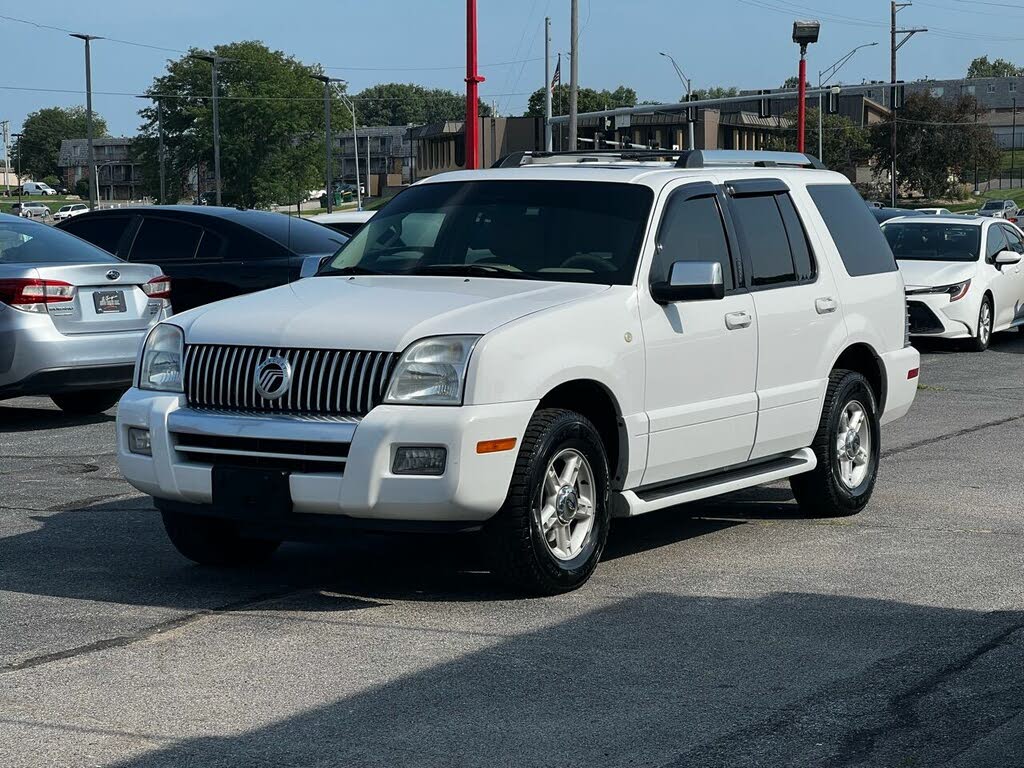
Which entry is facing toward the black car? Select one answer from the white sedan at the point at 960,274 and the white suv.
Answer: the white sedan

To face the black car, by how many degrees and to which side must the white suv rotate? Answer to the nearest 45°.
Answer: approximately 135° to its right

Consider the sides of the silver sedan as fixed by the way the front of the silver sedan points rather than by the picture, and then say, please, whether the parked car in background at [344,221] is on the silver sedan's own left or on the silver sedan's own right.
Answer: on the silver sedan's own right

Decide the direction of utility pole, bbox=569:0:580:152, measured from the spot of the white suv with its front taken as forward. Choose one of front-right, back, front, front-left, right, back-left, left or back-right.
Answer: back-right

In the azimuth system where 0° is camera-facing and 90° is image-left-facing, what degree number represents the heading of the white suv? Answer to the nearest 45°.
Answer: approximately 45°

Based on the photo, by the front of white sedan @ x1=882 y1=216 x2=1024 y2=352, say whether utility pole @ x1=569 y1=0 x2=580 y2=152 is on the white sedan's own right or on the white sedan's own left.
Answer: on the white sedan's own right

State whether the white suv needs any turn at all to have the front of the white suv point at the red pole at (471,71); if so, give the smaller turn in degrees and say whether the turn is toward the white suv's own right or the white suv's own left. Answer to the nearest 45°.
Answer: approximately 135° to the white suv's own right

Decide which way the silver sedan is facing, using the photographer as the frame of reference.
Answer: facing away from the viewer and to the left of the viewer
